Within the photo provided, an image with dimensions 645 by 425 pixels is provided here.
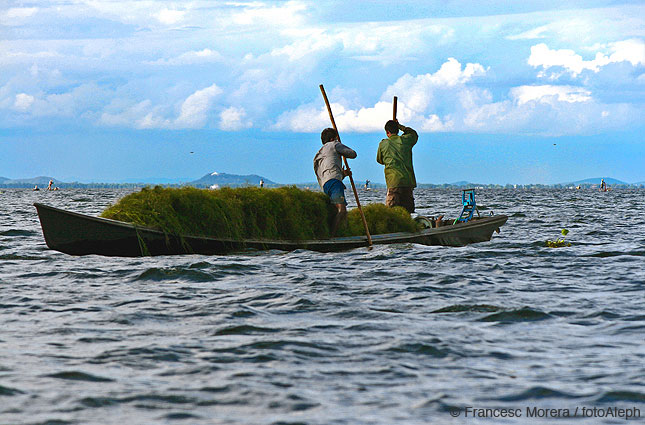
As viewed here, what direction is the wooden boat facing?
to the viewer's left

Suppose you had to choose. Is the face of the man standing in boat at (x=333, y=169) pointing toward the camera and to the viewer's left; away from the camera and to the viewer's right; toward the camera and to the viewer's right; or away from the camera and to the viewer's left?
away from the camera and to the viewer's right
